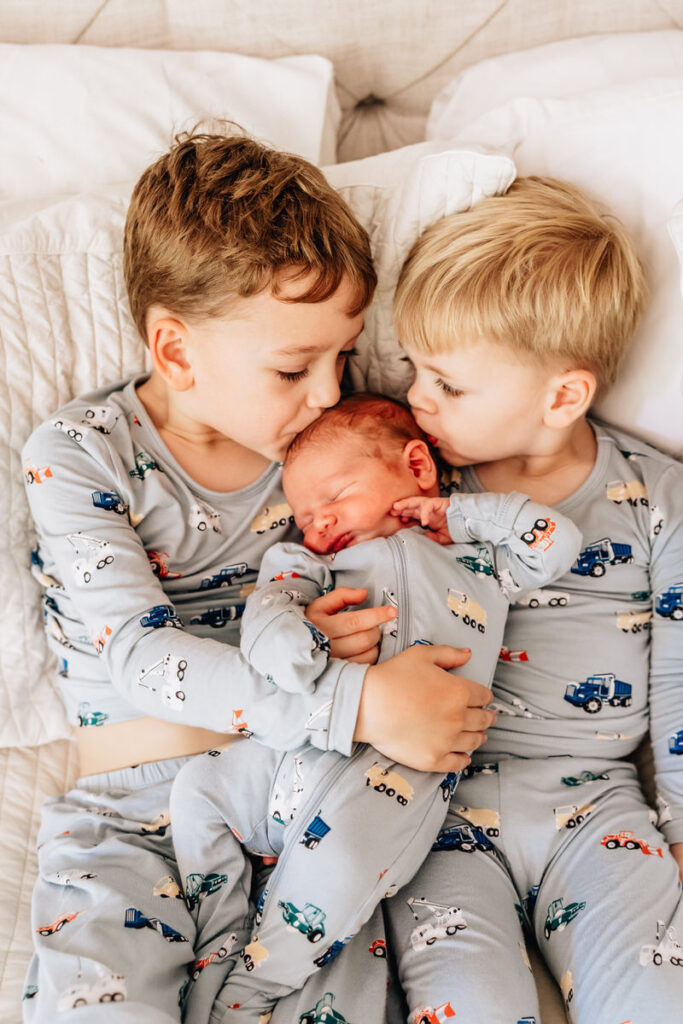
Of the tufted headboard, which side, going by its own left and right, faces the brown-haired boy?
front

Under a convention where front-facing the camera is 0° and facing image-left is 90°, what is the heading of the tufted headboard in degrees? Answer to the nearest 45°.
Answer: approximately 0°
